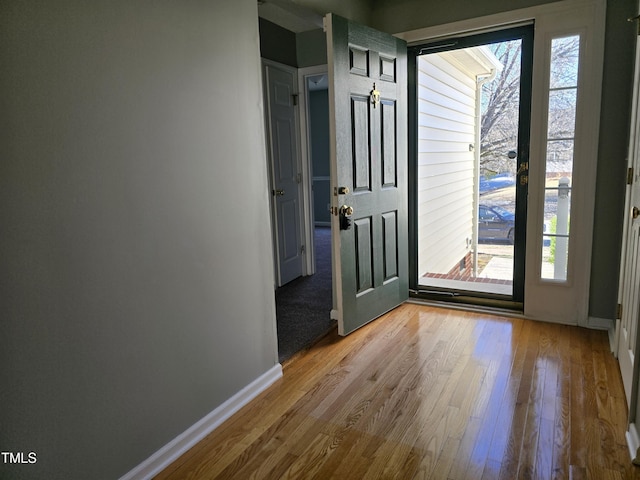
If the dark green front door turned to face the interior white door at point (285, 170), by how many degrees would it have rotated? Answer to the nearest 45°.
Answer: approximately 180°

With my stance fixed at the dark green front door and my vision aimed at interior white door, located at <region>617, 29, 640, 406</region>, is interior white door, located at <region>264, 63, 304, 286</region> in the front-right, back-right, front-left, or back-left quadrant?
back-left

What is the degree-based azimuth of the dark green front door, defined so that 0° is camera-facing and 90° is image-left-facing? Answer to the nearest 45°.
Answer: approximately 315°

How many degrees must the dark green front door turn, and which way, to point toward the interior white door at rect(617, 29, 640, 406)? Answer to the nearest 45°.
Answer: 0° — it already faces it
